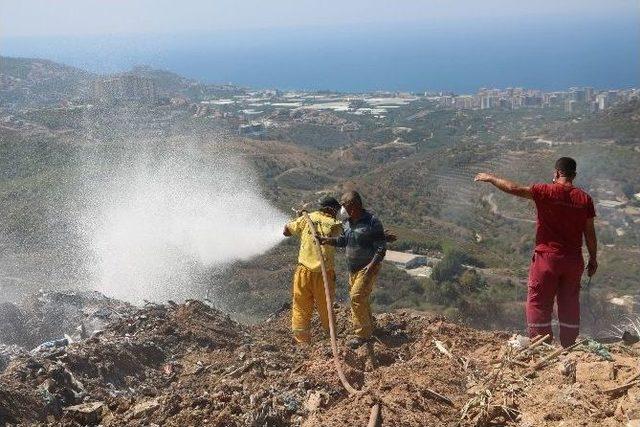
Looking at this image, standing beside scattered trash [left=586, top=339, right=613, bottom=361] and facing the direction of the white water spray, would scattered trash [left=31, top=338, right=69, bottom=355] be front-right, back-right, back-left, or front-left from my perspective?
front-left

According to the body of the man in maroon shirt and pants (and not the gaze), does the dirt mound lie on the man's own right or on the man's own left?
on the man's own left

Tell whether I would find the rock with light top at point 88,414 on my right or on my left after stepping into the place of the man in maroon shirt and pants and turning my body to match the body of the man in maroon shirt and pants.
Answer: on my left

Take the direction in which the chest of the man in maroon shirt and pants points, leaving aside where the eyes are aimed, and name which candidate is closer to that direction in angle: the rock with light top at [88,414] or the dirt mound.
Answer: the dirt mound

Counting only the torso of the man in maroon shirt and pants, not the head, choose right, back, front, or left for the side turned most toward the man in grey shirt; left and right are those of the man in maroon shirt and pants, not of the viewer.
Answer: left

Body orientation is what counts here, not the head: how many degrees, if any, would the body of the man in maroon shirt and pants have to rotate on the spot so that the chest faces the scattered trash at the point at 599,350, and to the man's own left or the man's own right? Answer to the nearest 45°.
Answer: approximately 135° to the man's own right

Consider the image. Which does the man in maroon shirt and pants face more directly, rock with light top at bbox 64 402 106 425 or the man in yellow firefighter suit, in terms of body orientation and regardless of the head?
the man in yellow firefighter suit

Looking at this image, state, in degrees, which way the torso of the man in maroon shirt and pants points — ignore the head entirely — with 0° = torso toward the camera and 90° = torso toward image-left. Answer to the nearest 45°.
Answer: approximately 180°

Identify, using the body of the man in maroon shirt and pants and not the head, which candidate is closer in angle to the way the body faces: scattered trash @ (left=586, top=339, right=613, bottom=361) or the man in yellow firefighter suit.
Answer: the man in yellow firefighter suit
